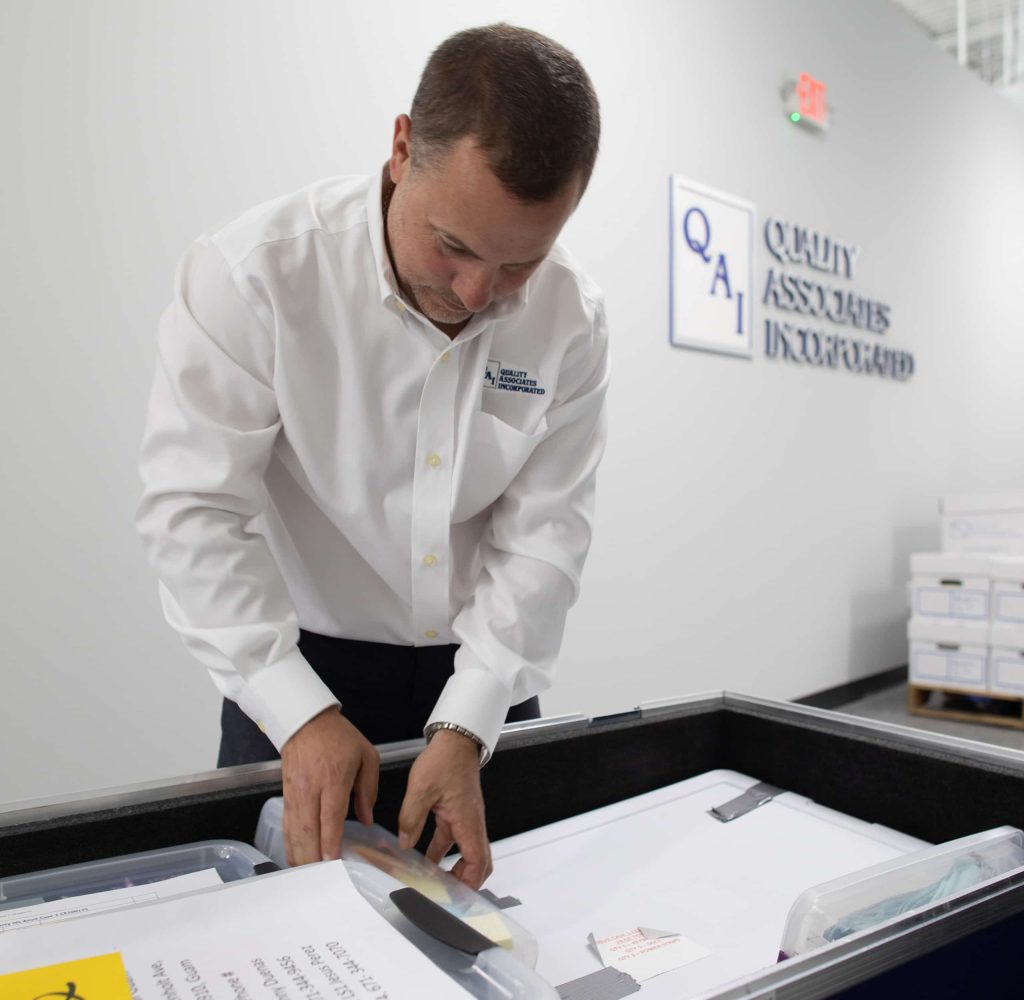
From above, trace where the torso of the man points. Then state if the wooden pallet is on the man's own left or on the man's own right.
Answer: on the man's own left

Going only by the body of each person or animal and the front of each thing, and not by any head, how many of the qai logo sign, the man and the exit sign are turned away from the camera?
0

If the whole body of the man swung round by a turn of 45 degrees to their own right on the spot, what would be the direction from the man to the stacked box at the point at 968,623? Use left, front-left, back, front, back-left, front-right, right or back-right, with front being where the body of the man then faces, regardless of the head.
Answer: back-left

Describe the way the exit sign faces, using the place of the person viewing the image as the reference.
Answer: facing the viewer and to the right of the viewer

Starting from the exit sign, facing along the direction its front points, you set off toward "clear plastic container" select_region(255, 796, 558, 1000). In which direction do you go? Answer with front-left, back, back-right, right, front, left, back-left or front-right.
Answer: front-right

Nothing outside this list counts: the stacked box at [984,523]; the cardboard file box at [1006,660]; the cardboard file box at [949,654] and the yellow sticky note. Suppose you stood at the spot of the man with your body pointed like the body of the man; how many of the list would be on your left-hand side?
3

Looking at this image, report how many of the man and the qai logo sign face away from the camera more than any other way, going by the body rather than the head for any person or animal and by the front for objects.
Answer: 0

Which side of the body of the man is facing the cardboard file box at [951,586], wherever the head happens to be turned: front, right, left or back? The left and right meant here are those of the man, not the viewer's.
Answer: left

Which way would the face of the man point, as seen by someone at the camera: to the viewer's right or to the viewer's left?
to the viewer's right
